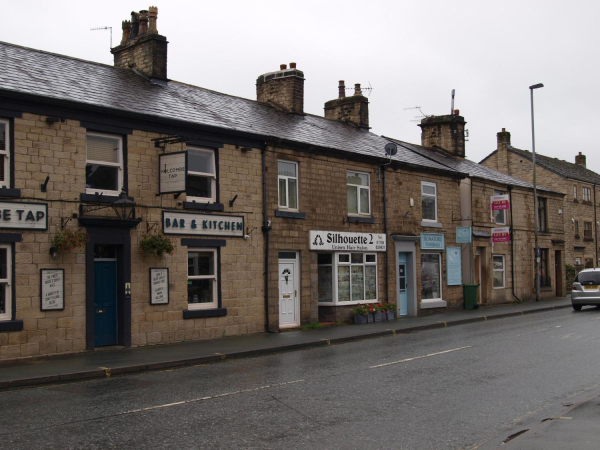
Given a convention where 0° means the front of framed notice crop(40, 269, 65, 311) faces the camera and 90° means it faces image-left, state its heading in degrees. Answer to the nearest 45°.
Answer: approximately 0°

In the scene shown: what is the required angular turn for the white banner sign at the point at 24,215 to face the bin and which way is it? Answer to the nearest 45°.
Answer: approximately 135° to its left

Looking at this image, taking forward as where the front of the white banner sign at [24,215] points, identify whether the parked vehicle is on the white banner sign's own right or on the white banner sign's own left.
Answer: on the white banner sign's own left

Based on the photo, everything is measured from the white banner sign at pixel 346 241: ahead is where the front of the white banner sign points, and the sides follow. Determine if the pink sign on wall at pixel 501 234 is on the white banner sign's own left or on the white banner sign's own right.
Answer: on the white banner sign's own left

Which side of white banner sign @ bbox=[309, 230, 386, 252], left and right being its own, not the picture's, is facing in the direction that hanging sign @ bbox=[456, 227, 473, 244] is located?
left

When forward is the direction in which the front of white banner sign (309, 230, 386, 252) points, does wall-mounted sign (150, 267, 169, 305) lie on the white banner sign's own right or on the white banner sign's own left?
on the white banner sign's own right

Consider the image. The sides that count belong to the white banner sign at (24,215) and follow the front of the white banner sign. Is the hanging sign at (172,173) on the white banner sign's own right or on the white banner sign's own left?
on the white banner sign's own left
